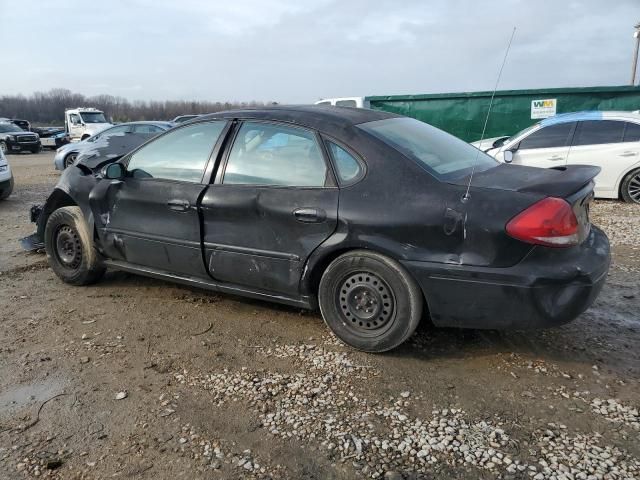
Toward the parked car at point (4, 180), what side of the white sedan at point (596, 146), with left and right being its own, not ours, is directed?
front

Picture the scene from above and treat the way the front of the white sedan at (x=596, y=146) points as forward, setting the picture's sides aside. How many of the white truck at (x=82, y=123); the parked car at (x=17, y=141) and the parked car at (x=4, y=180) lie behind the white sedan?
0

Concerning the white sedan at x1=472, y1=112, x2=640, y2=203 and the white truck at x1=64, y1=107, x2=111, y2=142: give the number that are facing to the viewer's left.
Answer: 1

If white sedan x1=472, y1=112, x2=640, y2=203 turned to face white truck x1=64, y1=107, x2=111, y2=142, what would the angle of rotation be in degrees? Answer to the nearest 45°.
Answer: approximately 45° to its right

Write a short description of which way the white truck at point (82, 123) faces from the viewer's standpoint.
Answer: facing the viewer and to the right of the viewer

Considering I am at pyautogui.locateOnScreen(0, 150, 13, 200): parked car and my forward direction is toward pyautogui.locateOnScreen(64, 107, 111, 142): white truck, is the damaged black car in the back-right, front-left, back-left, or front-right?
back-right

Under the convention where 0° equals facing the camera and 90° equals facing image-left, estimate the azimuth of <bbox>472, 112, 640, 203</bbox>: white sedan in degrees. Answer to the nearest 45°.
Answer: approximately 90°

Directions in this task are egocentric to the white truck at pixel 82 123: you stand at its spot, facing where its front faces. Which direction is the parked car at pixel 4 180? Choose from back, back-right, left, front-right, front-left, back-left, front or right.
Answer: front-right

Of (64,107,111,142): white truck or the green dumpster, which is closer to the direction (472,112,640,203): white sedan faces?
the white truck

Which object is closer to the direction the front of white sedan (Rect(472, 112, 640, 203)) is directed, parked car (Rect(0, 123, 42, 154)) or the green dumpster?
the parked car

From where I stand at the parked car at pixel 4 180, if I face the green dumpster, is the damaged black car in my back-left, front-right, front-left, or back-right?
front-right

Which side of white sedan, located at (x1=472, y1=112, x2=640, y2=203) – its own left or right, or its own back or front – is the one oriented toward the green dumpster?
right
